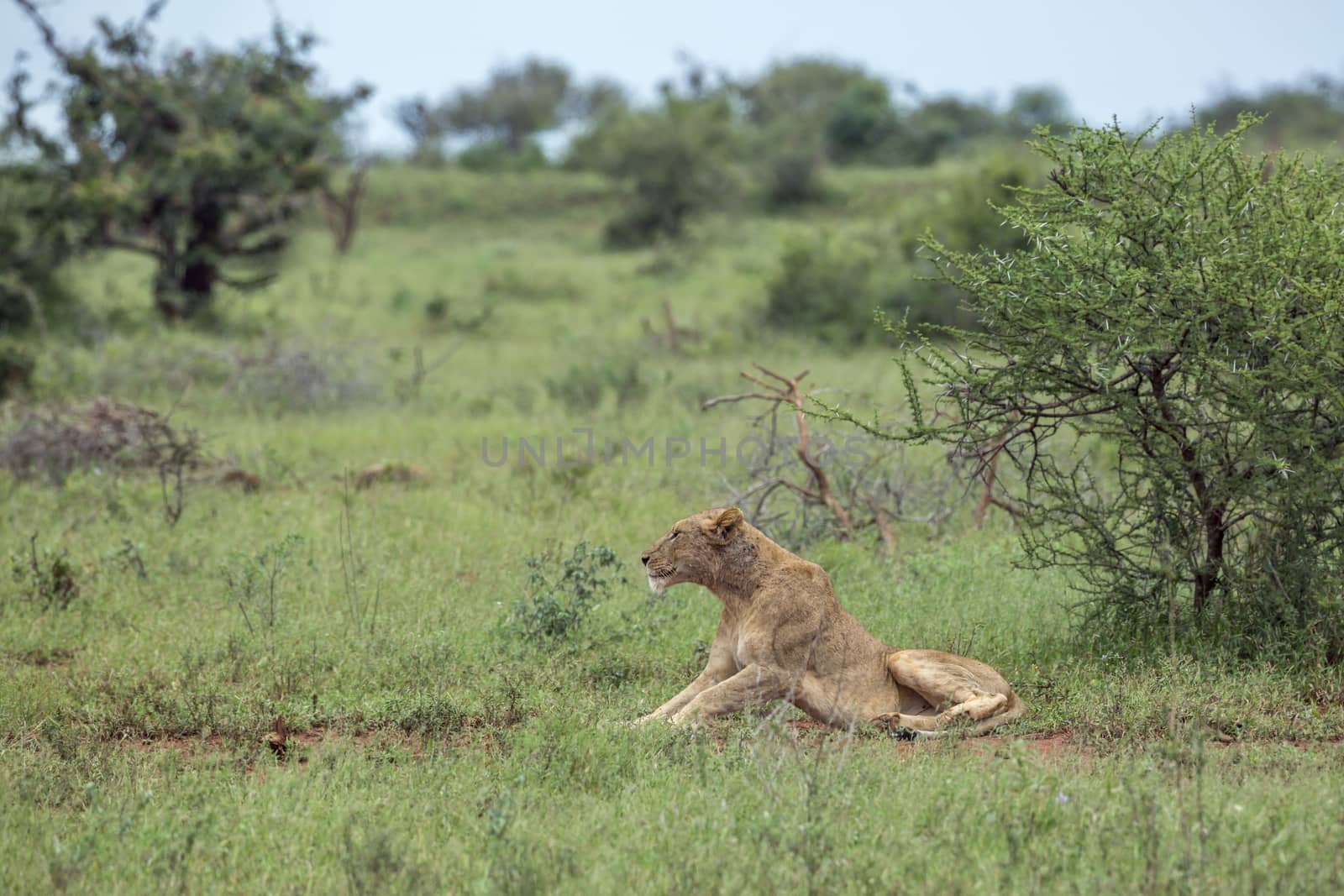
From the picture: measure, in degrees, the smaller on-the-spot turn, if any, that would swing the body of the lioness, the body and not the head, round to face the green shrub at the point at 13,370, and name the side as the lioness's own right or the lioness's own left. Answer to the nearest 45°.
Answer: approximately 45° to the lioness's own right

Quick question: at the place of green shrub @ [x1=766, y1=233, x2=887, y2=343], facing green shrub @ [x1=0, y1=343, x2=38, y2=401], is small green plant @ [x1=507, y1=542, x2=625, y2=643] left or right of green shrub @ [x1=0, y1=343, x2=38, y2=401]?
left

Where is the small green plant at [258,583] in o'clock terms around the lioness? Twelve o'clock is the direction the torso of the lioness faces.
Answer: The small green plant is roughly at 1 o'clock from the lioness.

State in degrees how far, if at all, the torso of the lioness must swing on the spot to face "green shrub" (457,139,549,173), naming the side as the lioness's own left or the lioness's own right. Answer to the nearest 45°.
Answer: approximately 90° to the lioness's own right

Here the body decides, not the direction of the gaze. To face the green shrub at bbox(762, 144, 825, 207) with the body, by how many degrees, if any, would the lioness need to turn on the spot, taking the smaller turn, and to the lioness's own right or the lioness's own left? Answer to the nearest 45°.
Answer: approximately 90° to the lioness's own right

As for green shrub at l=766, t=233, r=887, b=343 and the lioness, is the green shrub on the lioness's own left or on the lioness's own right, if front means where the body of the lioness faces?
on the lioness's own right

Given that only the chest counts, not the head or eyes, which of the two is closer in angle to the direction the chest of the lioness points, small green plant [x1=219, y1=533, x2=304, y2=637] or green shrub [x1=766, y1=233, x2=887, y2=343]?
the small green plant

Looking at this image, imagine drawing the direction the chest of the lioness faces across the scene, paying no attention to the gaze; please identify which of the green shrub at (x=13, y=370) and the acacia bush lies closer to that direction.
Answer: the green shrub

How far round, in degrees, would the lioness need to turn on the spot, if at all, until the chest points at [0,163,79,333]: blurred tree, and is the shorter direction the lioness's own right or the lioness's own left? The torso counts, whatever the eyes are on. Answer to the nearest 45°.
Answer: approximately 45° to the lioness's own right

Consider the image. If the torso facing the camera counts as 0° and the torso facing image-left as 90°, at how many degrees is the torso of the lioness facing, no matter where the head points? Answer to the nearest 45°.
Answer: approximately 90°

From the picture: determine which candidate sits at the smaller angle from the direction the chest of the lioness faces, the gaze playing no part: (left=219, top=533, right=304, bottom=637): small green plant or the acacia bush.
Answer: the small green plant

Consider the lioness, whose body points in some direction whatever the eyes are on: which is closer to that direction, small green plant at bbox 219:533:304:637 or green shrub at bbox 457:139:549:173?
the small green plant
